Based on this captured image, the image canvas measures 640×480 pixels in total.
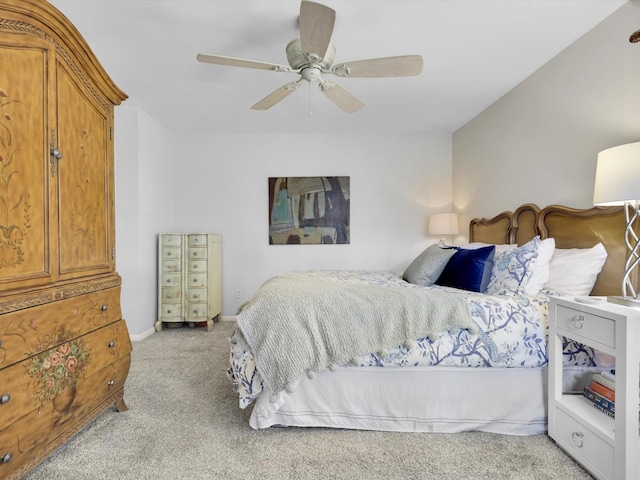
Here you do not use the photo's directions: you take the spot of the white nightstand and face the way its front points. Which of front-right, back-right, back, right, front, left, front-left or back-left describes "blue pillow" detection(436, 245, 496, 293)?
right

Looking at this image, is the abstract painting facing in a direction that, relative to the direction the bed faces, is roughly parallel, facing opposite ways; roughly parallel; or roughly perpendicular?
roughly perpendicular

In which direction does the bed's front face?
to the viewer's left

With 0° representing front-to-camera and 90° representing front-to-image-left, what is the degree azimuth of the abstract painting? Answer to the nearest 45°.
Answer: approximately 0°

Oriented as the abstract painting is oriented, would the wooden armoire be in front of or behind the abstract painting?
in front

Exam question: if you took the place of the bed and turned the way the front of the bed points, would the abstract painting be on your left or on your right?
on your right

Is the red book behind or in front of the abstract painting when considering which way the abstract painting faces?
in front

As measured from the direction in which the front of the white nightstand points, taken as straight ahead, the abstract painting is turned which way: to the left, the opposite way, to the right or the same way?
to the left

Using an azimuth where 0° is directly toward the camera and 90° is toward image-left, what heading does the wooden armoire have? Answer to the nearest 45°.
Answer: approximately 315°

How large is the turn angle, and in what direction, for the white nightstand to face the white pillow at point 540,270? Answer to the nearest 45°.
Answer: approximately 135° to its right

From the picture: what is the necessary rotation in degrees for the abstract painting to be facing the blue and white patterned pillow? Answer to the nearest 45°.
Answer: approximately 45° to its left

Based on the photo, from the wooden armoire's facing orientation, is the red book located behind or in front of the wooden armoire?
in front

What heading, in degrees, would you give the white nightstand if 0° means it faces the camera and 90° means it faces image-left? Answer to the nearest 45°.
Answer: approximately 45°

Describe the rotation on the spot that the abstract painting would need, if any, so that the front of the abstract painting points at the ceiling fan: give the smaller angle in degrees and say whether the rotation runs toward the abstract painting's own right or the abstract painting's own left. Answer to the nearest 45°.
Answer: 0° — it already faces it

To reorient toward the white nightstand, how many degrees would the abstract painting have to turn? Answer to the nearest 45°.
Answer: approximately 45° to its left

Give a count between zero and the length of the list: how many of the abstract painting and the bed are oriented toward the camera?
1

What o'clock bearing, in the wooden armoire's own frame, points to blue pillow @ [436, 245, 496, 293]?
The blue pillow is roughly at 11 o'clock from the wooden armoire.
